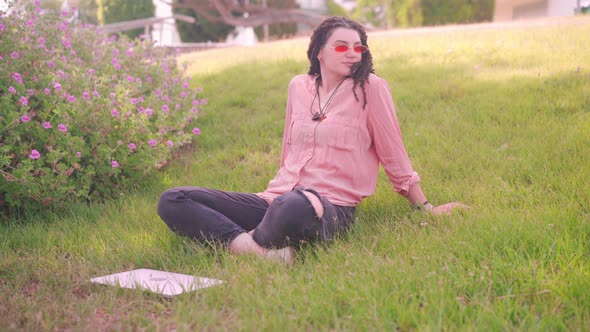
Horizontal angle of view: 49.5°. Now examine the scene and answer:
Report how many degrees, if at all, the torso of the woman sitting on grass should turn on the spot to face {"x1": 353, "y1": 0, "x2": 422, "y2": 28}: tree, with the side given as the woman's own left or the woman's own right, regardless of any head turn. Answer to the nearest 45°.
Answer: approximately 135° to the woman's own right

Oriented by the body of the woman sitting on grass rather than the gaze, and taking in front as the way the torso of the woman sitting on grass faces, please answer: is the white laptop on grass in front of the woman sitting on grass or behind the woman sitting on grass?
in front

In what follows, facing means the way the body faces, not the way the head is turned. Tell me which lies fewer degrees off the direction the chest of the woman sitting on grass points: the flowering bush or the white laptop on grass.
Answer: the white laptop on grass

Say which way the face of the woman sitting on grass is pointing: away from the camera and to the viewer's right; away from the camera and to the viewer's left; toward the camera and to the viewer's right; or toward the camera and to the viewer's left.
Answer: toward the camera and to the viewer's right

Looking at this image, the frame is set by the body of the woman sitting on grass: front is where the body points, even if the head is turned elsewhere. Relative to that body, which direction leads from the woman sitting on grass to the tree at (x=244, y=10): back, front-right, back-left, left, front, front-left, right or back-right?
back-right

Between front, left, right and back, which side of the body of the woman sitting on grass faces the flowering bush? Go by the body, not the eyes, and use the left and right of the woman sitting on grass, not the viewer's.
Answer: right

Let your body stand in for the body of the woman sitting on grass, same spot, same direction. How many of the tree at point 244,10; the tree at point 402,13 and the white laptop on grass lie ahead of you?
1

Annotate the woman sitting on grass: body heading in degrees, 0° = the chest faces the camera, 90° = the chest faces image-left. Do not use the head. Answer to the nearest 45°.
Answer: approximately 45°
